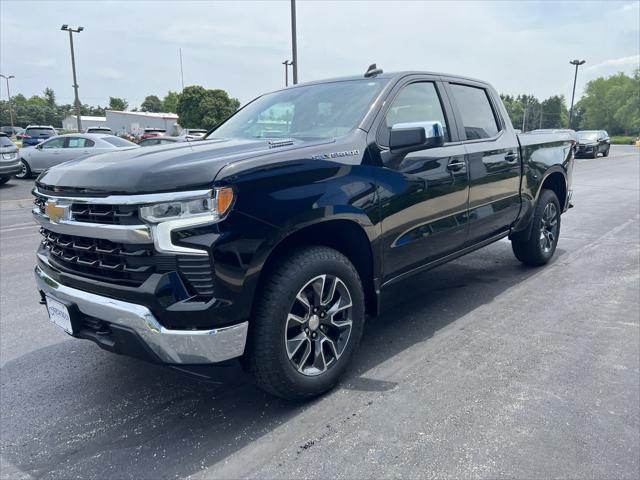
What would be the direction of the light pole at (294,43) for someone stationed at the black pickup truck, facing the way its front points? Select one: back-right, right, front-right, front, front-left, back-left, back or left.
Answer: back-right

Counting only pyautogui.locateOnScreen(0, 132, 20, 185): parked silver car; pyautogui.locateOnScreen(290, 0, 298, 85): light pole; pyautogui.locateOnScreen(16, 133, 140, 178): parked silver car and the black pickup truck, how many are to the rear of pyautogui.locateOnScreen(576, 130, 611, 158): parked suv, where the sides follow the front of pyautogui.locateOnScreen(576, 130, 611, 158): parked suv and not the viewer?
0

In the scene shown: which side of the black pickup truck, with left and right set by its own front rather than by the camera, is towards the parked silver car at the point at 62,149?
right

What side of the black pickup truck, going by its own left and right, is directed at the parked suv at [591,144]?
back

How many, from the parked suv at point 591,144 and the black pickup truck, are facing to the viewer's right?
0

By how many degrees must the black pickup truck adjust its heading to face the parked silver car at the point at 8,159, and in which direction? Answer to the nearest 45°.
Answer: approximately 90° to its right

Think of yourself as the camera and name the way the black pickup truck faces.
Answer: facing the viewer and to the left of the viewer

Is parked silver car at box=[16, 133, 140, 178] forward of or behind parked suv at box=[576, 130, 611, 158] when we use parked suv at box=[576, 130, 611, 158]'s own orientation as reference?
forward

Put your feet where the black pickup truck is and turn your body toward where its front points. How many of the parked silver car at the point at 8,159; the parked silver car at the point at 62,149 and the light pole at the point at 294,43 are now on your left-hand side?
0

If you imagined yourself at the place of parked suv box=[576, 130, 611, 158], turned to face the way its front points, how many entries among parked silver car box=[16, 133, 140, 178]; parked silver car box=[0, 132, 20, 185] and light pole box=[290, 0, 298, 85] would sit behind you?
0

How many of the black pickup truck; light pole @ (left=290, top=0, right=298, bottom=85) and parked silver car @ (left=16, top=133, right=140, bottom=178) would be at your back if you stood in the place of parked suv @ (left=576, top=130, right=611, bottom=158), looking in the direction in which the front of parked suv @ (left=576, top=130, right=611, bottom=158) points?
0

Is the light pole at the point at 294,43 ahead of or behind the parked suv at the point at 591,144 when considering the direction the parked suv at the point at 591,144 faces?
ahead
